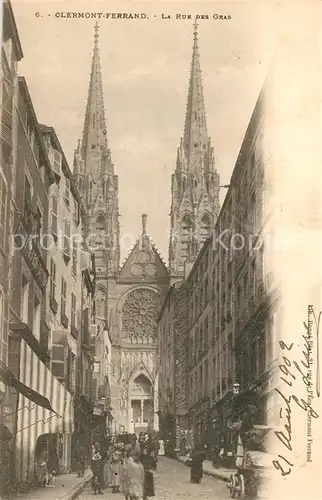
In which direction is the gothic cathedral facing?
toward the camera

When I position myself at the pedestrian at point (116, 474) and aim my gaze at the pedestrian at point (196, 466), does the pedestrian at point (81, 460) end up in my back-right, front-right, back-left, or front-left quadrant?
front-left
